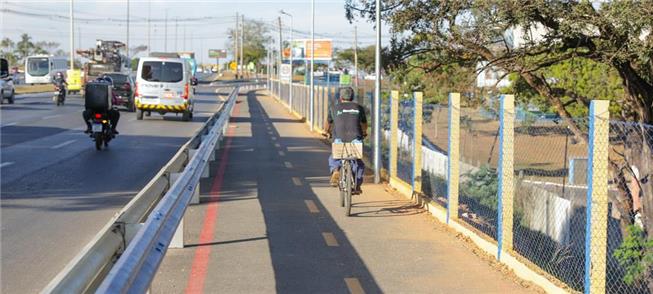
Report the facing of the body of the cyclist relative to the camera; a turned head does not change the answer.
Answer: away from the camera

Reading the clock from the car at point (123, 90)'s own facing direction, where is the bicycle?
The bicycle is roughly at 6 o'clock from the car.

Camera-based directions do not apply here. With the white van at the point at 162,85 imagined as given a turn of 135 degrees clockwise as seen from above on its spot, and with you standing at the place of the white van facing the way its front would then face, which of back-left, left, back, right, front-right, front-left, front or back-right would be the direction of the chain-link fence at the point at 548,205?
front-right

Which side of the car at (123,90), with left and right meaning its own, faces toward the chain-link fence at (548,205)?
back

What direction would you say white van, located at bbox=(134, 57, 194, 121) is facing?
away from the camera

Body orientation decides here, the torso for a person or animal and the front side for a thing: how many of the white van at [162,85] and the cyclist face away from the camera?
2

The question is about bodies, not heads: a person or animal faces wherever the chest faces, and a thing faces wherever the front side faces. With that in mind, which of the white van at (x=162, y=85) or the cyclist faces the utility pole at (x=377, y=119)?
the cyclist

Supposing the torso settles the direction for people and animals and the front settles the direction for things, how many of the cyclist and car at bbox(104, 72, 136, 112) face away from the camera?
2

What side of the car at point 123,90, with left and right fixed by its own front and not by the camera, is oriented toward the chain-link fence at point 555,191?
back

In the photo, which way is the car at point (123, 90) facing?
away from the camera

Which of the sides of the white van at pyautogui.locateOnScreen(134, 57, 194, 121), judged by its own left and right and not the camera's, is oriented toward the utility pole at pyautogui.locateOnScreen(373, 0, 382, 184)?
back

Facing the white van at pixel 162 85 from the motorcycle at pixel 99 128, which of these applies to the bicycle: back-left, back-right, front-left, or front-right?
back-right
